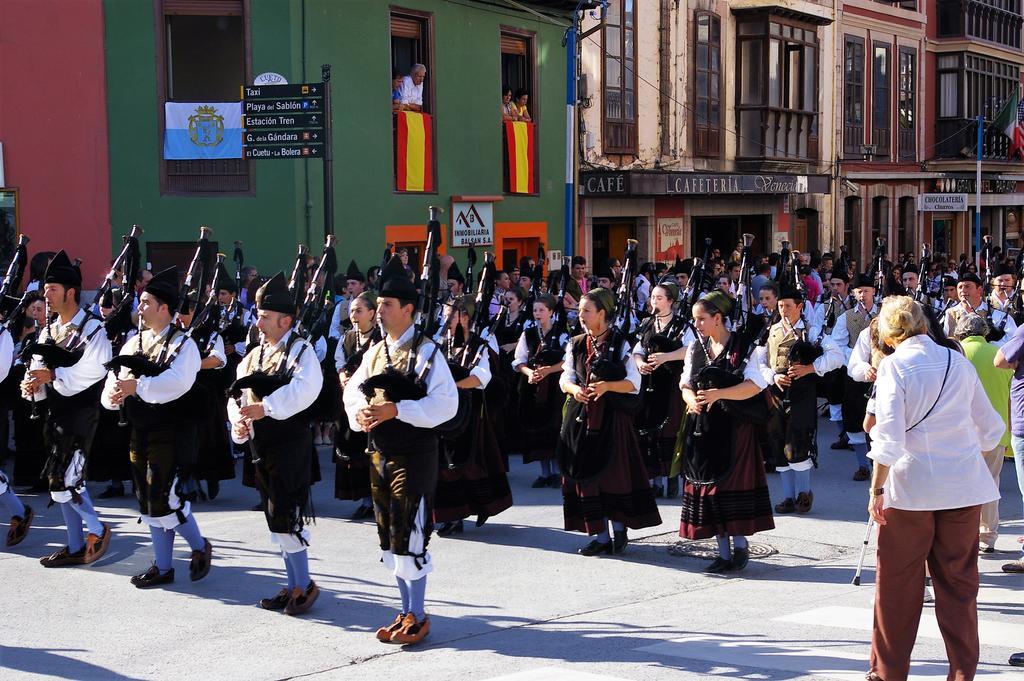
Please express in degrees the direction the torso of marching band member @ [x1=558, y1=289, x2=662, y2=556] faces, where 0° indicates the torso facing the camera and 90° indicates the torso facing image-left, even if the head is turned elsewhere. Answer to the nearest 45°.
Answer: approximately 45°

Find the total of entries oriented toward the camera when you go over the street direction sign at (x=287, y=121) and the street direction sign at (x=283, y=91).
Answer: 2

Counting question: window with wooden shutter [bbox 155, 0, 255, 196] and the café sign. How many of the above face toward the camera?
2

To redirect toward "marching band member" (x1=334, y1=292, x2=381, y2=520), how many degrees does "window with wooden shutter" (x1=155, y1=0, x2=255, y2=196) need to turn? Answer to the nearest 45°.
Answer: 0° — it already faces them

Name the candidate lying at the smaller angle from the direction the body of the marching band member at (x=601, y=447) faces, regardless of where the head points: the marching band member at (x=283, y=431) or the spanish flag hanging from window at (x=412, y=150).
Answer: the marching band member

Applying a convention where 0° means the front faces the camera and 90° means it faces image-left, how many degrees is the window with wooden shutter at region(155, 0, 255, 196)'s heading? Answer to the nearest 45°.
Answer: approximately 0°
